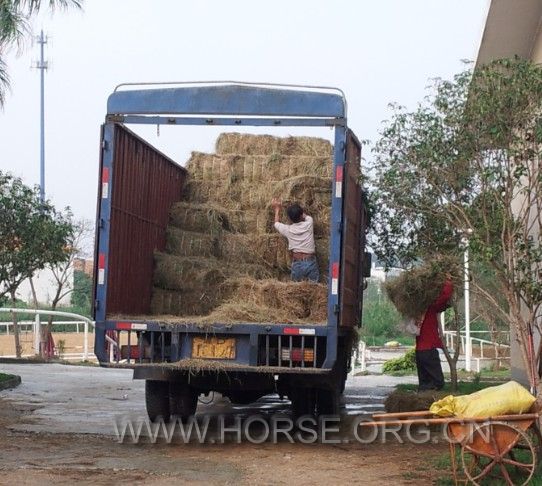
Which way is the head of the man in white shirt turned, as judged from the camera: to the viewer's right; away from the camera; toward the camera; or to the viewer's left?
away from the camera

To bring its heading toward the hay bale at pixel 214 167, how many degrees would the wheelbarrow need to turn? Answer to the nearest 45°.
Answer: approximately 135° to its left

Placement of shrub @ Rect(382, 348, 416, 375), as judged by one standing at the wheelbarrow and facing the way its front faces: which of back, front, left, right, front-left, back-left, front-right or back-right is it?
left

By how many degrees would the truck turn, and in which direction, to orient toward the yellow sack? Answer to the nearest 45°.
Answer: approximately 135° to its right

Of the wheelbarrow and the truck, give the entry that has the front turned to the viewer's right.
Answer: the wheelbarrow

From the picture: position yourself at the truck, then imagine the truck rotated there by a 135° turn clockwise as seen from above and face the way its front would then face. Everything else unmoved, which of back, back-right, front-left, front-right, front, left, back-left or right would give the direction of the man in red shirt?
left

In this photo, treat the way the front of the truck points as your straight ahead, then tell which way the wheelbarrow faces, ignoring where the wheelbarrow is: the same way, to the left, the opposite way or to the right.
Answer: to the right

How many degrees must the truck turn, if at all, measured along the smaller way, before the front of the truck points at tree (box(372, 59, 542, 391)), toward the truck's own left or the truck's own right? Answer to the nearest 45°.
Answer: approximately 135° to the truck's own right

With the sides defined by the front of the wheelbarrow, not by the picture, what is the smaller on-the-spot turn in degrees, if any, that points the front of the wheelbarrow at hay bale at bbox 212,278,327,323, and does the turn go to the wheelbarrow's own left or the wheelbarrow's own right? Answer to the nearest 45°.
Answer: approximately 135° to the wheelbarrow's own left

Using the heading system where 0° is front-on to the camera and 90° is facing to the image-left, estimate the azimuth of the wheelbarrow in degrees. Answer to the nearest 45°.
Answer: approximately 270°

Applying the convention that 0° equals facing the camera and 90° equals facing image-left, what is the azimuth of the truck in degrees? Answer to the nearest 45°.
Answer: approximately 180°

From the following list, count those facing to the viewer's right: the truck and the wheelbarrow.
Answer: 1

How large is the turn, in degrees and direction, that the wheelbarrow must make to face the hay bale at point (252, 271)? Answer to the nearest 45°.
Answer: approximately 135° to its left
